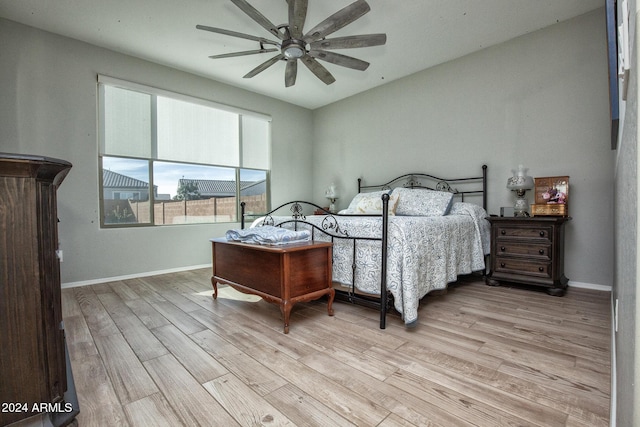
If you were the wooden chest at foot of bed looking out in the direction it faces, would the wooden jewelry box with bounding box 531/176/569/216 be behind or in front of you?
behind

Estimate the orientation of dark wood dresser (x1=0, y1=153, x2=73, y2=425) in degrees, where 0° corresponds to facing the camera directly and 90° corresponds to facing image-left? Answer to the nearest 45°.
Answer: approximately 270°

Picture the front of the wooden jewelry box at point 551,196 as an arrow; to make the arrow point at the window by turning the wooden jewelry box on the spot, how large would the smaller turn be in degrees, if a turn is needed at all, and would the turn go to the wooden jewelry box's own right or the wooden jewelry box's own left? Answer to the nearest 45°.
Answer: approximately 45° to the wooden jewelry box's own right

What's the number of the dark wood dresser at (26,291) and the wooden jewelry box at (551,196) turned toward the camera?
1
